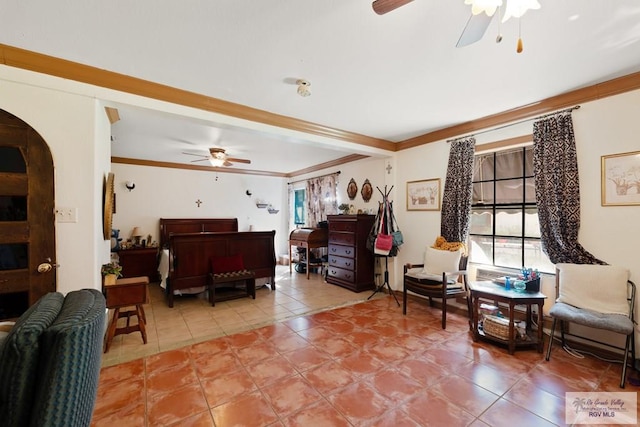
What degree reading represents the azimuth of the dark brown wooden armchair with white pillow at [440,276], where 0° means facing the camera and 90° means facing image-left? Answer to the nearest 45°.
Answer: approximately 45°

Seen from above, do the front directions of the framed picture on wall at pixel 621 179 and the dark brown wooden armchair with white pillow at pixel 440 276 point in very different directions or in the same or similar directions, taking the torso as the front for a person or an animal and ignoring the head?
same or similar directions

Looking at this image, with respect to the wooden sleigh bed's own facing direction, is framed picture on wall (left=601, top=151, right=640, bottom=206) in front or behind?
in front

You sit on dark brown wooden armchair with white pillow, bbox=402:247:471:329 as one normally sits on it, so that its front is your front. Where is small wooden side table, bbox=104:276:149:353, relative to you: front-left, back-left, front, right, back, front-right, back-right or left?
front

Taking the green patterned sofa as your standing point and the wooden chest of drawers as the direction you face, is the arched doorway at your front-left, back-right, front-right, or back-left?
front-left

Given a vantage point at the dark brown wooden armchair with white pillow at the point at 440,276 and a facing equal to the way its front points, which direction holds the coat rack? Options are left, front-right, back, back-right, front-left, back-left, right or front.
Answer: right

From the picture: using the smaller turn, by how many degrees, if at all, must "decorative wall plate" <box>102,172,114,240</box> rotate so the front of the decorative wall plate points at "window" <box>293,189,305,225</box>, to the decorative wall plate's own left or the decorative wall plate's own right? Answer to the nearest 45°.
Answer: approximately 45° to the decorative wall plate's own left

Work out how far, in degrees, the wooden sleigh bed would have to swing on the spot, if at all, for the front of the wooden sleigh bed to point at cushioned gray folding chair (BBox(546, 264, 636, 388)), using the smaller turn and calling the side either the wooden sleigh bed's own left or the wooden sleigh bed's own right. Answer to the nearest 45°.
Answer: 0° — it already faces it

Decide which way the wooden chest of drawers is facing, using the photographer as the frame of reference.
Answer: facing the viewer and to the left of the viewer

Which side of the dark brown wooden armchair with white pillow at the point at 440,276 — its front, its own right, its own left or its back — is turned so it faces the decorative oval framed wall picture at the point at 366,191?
right

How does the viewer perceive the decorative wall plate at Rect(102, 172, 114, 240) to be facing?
facing to the right of the viewer

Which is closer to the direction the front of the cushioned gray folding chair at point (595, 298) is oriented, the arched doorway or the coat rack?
the arched doorway

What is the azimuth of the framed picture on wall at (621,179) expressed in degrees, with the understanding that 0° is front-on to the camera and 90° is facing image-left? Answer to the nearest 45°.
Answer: approximately 45°
